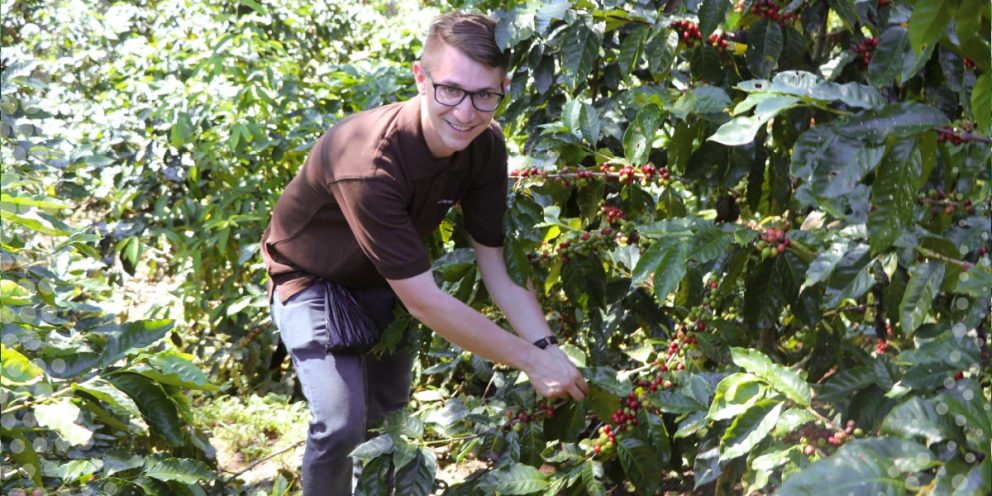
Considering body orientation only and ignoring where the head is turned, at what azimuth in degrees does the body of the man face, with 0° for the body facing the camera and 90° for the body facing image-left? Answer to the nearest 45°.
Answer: approximately 315°
